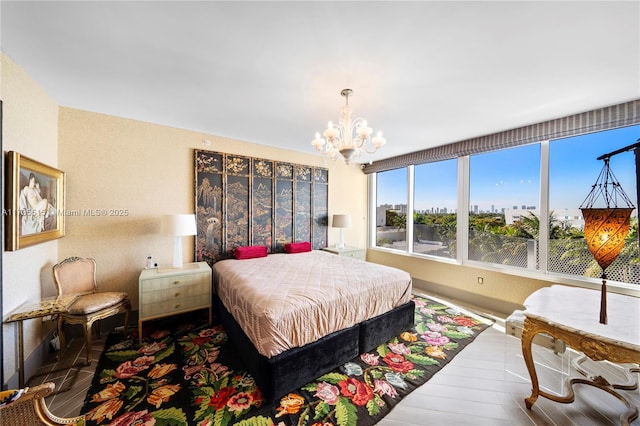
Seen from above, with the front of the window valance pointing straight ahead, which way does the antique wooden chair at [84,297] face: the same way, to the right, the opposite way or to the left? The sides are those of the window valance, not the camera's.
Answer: the opposite way

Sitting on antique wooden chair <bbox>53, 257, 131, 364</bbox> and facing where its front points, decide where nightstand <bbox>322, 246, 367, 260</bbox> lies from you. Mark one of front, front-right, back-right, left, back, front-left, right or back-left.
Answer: front-left

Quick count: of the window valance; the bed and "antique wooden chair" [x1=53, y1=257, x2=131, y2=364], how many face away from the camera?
0

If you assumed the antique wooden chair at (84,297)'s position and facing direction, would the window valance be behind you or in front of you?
in front

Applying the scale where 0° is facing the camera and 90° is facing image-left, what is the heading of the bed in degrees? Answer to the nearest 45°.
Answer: approximately 315°

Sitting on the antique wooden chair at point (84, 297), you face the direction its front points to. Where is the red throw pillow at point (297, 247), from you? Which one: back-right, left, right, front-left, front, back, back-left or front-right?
front-left

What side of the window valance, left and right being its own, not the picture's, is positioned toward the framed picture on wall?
front

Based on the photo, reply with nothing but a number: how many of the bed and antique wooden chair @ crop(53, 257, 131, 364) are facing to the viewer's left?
0

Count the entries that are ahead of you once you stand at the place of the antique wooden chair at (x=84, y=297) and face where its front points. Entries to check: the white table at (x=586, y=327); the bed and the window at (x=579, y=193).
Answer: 3

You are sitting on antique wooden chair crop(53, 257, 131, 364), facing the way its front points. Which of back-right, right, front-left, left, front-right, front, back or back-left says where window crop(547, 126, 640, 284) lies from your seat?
front

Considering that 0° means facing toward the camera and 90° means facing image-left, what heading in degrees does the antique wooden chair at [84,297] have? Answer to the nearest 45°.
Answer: approximately 315°

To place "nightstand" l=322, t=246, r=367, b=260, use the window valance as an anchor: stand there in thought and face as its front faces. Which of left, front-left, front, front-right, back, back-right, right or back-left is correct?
front-right

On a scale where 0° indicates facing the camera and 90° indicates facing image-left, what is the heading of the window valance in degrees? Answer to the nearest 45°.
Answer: approximately 45°
